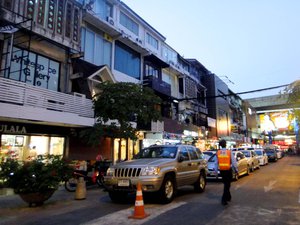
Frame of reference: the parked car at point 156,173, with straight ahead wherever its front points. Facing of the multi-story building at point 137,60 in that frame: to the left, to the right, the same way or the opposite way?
to the left

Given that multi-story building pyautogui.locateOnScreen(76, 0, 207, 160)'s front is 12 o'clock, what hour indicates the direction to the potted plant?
The potted plant is roughly at 2 o'clock from the multi-story building.

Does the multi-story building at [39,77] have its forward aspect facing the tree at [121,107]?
yes

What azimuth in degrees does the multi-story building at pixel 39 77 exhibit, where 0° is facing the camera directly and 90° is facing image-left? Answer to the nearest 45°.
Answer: approximately 315°

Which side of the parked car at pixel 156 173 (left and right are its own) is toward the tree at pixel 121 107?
right

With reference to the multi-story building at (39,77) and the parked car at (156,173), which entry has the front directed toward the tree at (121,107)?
the multi-story building

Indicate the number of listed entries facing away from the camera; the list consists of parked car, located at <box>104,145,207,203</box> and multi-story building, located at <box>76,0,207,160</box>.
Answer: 0

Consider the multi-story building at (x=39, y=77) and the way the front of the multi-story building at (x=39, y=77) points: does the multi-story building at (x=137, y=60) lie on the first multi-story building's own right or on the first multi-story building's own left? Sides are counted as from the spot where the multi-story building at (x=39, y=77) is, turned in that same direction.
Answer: on the first multi-story building's own left

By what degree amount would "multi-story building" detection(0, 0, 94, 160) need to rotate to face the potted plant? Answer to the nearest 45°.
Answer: approximately 45° to its right

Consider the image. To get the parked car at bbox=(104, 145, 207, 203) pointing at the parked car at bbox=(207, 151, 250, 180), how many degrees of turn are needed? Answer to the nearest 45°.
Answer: approximately 180°

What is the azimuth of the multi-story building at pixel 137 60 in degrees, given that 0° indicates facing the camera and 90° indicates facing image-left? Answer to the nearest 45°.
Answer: approximately 315°

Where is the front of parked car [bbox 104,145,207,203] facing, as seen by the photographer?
facing the viewer and to the left of the viewer
